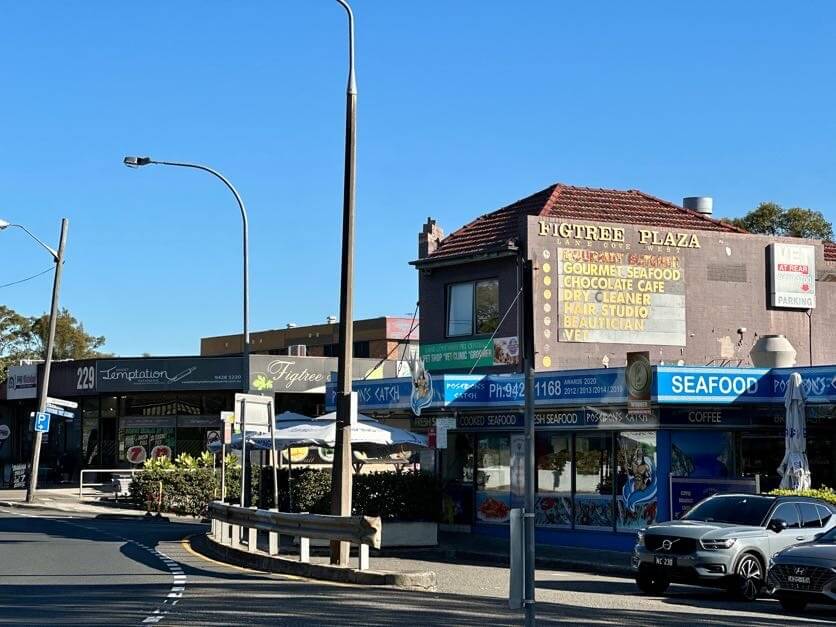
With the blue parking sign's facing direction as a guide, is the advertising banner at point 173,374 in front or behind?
behind

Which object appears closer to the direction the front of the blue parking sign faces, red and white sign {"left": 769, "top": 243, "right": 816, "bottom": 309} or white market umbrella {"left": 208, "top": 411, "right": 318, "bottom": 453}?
the white market umbrella

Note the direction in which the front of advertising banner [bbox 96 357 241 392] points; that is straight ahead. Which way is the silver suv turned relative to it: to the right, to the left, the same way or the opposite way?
to the right

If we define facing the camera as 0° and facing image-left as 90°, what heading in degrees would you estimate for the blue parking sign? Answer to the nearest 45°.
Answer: approximately 0°

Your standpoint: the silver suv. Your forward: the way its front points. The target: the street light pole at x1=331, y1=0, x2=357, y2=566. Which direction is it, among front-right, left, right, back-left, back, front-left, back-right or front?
front-right

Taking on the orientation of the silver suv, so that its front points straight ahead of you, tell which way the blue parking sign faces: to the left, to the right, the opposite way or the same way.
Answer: to the left

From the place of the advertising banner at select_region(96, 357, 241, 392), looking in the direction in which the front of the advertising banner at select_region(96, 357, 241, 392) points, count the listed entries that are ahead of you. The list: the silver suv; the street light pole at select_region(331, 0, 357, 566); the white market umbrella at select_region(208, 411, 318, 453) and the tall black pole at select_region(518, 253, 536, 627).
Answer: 4

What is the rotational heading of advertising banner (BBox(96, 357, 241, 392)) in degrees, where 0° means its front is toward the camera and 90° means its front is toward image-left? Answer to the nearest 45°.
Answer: approximately 0°

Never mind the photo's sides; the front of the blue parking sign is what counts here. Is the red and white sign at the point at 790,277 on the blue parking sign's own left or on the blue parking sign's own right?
on the blue parking sign's own left

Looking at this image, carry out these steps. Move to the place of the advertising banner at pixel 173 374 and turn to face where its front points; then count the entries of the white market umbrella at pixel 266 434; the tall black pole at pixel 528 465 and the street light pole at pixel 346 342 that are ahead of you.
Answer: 3

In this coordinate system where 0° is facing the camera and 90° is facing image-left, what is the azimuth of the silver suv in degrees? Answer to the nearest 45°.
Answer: approximately 45°

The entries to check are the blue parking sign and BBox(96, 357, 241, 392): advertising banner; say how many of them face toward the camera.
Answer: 2

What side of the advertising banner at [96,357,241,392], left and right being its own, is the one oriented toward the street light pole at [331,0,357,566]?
front

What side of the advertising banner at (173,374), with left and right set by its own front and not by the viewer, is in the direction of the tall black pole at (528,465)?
front
